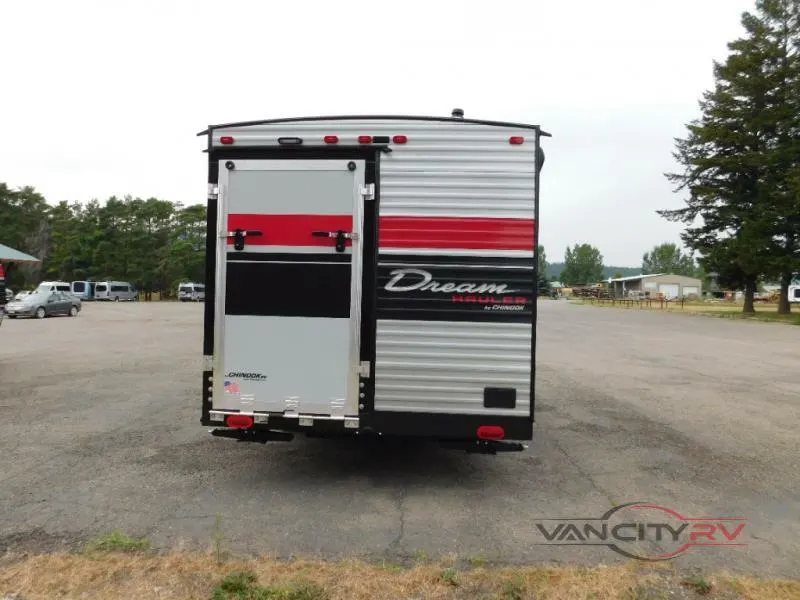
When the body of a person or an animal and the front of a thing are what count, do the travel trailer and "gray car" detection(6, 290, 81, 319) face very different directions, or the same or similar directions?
very different directions

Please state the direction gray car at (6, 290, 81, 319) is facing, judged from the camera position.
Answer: facing the viewer and to the left of the viewer

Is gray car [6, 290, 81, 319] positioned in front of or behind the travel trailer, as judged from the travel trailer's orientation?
in front

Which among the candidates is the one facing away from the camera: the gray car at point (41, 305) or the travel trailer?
the travel trailer

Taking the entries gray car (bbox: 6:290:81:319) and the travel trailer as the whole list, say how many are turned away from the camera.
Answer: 1

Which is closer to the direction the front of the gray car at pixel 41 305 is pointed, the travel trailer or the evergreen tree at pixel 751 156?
the travel trailer

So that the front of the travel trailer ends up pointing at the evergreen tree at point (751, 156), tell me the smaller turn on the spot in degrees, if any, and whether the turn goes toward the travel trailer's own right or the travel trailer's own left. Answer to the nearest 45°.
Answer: approximately 45° to the travel trailer's own right

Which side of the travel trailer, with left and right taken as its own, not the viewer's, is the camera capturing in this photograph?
back

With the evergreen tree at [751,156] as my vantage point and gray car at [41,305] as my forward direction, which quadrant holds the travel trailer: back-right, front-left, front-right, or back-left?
front-left

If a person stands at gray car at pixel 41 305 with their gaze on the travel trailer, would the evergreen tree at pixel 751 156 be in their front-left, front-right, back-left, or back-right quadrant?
front-left

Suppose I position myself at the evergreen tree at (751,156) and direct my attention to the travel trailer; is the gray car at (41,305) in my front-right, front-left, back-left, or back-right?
front-right
